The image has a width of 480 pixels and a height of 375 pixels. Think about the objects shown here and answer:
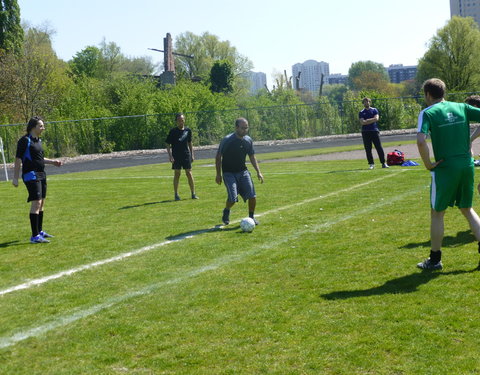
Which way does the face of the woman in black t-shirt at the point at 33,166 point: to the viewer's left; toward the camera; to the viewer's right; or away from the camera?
to the viewer's right

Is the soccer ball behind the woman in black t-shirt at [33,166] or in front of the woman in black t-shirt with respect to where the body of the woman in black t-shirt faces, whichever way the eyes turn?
in front

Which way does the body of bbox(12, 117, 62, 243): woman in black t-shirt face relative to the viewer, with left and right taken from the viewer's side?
facing to the right of the viewer

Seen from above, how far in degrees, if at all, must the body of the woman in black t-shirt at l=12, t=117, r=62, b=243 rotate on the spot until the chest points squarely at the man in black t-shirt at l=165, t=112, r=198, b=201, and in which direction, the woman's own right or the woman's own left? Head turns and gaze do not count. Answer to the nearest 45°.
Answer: approximately 45° to the woman's own left

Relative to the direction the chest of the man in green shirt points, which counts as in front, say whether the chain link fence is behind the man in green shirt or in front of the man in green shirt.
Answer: in front

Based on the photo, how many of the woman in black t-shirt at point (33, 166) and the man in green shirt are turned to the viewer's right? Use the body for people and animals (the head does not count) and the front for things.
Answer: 1

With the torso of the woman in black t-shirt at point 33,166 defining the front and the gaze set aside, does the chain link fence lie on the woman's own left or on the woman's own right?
on the woman's own left

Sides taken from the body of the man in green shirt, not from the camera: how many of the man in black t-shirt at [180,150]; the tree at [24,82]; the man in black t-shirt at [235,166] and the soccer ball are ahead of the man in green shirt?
4

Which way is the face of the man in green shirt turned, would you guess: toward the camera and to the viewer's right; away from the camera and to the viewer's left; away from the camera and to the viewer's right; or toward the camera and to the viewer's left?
away from the camera and to the viewer's left

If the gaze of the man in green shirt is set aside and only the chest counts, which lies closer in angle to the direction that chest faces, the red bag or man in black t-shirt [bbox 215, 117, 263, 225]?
the man in black t-shirt

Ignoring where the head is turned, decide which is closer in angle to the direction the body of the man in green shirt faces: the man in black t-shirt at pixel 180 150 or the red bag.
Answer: the man in black t-shirt

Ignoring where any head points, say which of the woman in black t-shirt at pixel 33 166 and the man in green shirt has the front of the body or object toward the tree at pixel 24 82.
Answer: the man in green shirt

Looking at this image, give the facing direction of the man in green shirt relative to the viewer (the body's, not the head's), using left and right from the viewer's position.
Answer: facing away from the viewer and to the left of the viewer

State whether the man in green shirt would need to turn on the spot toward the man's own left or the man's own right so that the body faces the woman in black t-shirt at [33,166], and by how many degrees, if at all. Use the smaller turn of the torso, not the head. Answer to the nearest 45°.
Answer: approximately 45° to the man's own left
